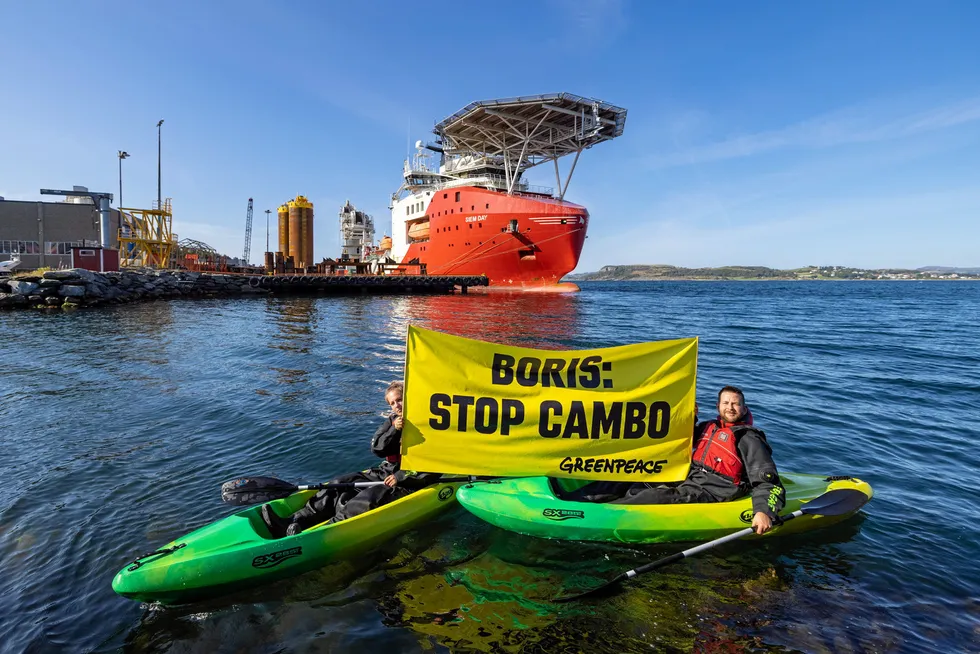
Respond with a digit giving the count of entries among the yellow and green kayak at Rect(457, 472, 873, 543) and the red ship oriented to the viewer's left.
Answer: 1

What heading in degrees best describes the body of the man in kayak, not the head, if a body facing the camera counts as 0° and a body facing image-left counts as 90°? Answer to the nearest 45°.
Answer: approximately 45°

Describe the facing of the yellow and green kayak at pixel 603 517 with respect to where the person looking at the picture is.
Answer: facing to the left of the viewer

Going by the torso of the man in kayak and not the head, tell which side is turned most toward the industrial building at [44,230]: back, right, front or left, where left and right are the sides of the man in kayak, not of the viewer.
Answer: right

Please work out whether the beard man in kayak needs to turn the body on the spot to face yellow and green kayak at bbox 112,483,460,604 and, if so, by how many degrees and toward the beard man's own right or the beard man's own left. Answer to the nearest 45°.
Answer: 0° — they already face it

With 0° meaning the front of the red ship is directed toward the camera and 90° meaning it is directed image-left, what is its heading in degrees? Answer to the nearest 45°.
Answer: approximately 315°

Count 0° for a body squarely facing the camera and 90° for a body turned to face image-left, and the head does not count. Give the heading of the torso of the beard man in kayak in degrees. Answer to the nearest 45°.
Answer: approximately 45°

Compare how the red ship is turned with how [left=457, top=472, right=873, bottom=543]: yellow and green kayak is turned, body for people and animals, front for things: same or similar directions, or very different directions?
very different directions

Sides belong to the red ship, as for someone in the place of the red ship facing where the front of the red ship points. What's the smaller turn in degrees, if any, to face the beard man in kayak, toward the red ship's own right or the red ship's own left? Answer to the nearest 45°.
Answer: approximately 45° to the red ship's own right

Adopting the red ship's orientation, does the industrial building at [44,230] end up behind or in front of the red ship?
behind

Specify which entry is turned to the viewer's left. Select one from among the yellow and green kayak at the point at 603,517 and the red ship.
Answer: the yellow and green kayak

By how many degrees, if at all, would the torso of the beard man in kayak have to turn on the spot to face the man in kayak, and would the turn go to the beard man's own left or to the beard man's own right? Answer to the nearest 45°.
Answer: approximately 45° to the beard man's own right
